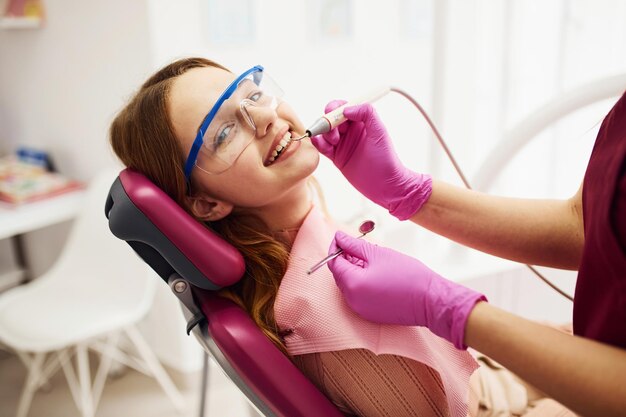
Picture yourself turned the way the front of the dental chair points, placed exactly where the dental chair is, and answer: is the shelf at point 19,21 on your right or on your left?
on your left

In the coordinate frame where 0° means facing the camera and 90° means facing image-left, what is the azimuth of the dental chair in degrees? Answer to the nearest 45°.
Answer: approximately 270°
